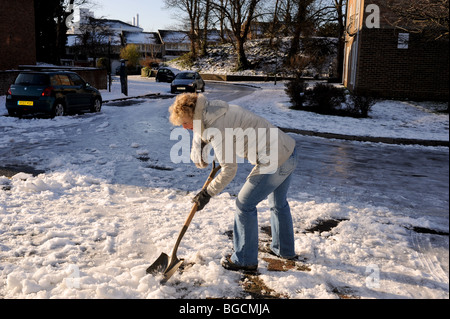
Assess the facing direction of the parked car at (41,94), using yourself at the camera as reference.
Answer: facing away from the viewer and to the right of the viewer

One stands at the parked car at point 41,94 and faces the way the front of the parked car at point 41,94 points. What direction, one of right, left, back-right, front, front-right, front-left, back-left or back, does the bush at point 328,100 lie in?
front-right

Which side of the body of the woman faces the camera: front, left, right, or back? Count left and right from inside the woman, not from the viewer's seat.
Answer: left

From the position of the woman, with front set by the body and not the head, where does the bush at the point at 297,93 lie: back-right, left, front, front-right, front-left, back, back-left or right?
right

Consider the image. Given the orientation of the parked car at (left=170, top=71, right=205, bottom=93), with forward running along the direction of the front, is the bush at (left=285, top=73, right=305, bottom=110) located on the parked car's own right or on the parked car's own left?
on the parked car's own left

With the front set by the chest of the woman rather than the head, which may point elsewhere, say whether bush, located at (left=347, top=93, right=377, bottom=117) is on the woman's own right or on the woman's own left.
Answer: on the woman's own right

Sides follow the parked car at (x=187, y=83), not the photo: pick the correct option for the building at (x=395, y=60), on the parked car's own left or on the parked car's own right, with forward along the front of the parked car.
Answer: on the parked car's own left

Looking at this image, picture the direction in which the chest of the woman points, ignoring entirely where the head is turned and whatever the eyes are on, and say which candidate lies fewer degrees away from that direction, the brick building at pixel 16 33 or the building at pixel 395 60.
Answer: the brick building
